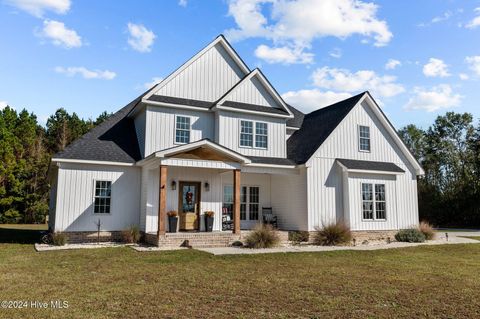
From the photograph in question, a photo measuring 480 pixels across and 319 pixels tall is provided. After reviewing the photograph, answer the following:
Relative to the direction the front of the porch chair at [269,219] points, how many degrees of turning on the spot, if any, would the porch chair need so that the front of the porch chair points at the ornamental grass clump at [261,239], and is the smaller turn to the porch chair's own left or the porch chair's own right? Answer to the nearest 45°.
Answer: approximately 45° to the porch chair's own right

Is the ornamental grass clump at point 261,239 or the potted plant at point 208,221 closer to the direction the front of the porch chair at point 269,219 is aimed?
the ornamental grass clump

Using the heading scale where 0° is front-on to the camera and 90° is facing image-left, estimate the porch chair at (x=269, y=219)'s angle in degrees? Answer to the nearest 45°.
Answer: approximately 315°

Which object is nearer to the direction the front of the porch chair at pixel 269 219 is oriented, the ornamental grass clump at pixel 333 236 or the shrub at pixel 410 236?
the ornamental grass clump

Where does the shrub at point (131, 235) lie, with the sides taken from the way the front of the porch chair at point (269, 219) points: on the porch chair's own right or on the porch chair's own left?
on the porch chair's own right

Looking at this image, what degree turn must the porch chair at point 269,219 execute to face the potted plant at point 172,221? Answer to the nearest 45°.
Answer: approximately 90° to its right

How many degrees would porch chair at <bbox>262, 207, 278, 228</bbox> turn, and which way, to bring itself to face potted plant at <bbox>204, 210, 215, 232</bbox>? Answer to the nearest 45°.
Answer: approximately 90° to its right

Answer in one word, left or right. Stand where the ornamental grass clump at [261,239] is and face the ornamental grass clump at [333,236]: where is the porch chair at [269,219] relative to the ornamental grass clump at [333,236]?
left

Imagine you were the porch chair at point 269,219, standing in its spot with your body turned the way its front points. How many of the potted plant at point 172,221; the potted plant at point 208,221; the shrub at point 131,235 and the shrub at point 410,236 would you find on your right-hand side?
3

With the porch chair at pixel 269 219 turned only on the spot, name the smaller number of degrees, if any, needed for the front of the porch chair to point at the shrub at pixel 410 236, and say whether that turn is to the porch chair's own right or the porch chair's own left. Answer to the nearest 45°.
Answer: approximately 45° to the porch chair's own left

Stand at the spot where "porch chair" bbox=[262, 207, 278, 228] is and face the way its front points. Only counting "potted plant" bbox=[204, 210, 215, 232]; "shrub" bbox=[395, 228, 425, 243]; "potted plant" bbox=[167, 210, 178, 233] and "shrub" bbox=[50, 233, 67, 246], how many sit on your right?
3
